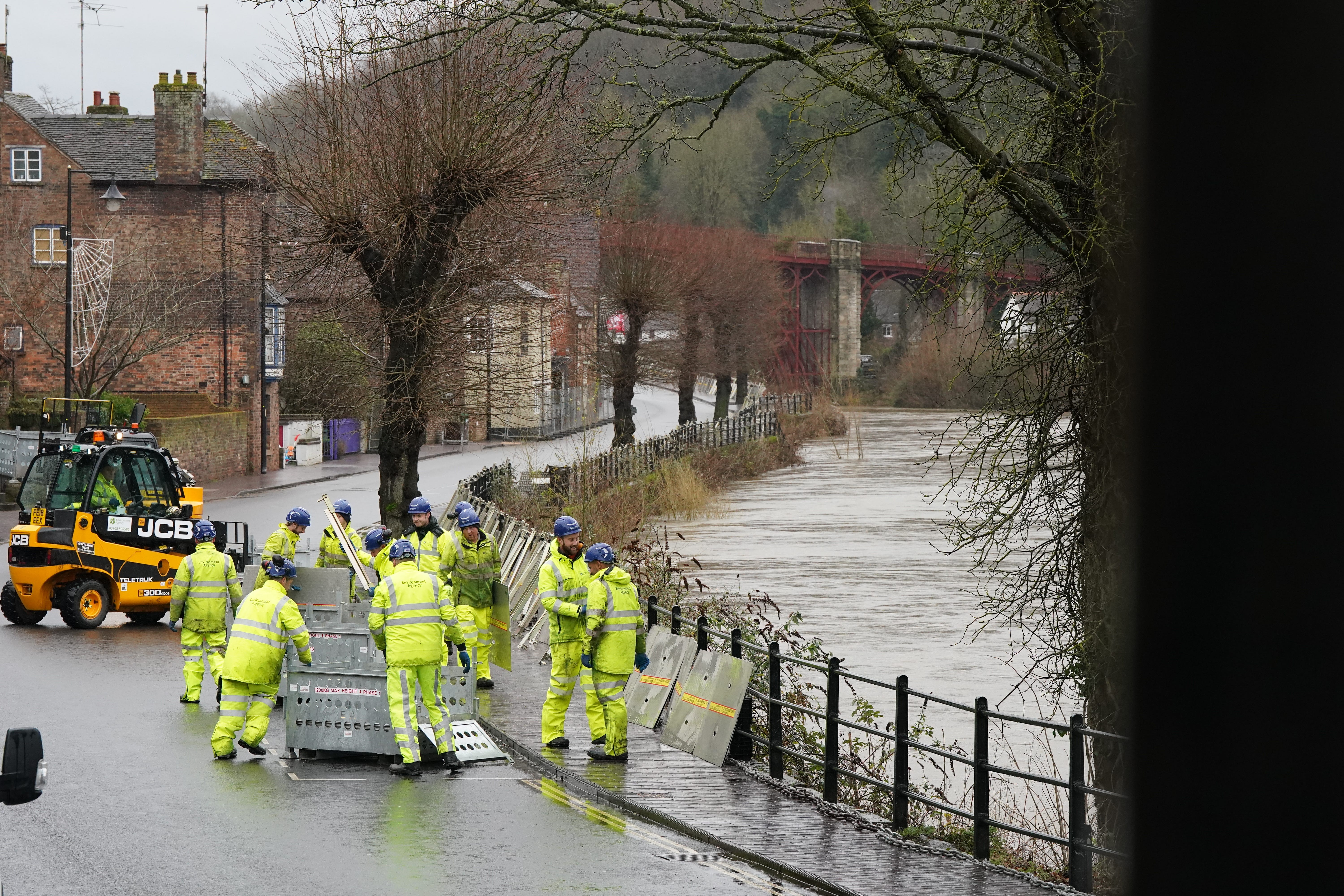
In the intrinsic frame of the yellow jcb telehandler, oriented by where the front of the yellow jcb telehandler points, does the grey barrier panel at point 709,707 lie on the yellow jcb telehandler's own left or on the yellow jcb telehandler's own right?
on the yellow jcb telehandler's own right
